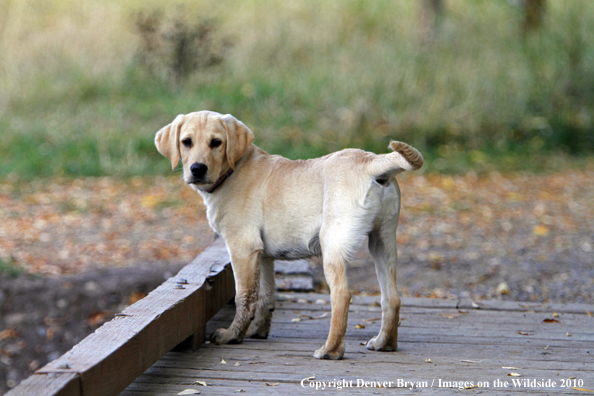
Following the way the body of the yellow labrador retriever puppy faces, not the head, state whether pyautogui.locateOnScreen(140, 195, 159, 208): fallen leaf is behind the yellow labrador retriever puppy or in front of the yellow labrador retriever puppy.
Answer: in front

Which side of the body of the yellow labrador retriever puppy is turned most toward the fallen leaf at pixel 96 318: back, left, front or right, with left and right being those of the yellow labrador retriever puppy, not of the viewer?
front

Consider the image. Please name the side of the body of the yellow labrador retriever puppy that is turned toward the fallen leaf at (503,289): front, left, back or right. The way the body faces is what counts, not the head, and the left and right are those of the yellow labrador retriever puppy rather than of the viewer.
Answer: right

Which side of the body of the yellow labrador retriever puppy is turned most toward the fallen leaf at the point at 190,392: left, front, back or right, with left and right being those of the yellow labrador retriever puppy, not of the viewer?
left

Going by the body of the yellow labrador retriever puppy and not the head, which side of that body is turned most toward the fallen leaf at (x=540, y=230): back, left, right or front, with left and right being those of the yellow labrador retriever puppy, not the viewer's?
right

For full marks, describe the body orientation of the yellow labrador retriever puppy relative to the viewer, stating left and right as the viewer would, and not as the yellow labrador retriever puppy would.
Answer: facing away from the viewer and to the left of the viewer
